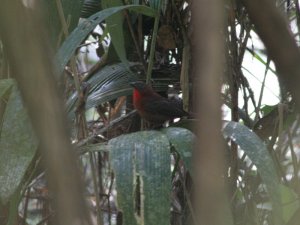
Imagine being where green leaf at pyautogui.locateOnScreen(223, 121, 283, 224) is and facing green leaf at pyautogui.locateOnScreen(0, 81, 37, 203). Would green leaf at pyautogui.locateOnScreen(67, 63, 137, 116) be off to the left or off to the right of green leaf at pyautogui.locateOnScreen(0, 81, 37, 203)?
right

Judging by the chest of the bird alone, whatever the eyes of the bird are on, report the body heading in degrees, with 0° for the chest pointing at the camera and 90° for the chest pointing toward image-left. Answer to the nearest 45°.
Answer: approximately 90°

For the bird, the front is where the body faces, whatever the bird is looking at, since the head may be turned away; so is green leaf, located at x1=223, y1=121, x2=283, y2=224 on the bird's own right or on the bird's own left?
on the bird's own left

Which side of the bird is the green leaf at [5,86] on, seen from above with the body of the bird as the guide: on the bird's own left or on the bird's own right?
on the bird's own left

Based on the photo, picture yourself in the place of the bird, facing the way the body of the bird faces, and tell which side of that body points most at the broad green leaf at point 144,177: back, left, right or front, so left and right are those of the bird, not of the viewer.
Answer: left

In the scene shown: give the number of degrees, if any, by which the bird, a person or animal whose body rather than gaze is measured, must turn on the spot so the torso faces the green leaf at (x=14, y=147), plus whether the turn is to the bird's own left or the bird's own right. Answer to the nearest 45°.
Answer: approximately 45° to the bird's own left

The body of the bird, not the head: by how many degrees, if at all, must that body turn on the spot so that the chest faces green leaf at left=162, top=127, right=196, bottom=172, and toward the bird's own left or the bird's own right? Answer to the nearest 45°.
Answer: approximately 90° to the bird's own left
